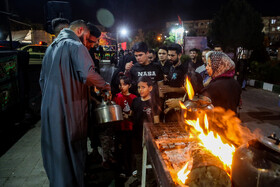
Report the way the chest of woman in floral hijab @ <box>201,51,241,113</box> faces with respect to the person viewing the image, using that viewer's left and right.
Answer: facing to the left of the viewer

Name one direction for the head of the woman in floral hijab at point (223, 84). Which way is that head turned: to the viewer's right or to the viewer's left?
to the viewer's left

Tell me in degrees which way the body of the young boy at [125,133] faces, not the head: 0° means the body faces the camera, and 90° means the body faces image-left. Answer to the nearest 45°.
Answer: approximately 0°

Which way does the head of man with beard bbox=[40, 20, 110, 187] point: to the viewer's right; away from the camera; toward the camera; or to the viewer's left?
to the viewer's right

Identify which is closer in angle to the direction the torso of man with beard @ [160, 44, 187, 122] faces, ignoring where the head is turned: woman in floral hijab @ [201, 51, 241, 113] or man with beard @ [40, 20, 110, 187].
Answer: the man with beard

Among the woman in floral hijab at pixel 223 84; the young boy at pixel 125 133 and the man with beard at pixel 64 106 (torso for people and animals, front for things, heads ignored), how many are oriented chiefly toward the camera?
1

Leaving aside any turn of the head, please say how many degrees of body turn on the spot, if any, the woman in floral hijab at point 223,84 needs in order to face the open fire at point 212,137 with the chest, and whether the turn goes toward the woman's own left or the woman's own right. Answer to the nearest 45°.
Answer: approximately 90° to the woman's own left

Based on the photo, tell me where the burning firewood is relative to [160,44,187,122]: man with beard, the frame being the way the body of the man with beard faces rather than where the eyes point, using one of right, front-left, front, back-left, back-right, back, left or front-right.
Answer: front-left

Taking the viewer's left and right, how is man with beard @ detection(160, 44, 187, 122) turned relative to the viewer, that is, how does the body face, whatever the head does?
facing the viewer and to the left of the viewer

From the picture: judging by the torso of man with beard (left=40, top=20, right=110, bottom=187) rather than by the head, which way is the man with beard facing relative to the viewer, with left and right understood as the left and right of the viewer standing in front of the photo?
facing away from the viewer and to the right of the viewer

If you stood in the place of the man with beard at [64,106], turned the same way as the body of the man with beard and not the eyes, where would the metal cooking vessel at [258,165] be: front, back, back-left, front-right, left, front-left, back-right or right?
right

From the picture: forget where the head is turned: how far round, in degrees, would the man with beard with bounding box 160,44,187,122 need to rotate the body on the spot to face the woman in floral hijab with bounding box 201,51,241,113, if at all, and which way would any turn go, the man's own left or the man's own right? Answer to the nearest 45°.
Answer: approximately 45° to the man's own left

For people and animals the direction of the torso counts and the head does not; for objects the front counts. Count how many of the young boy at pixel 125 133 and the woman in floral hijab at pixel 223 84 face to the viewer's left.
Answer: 1
